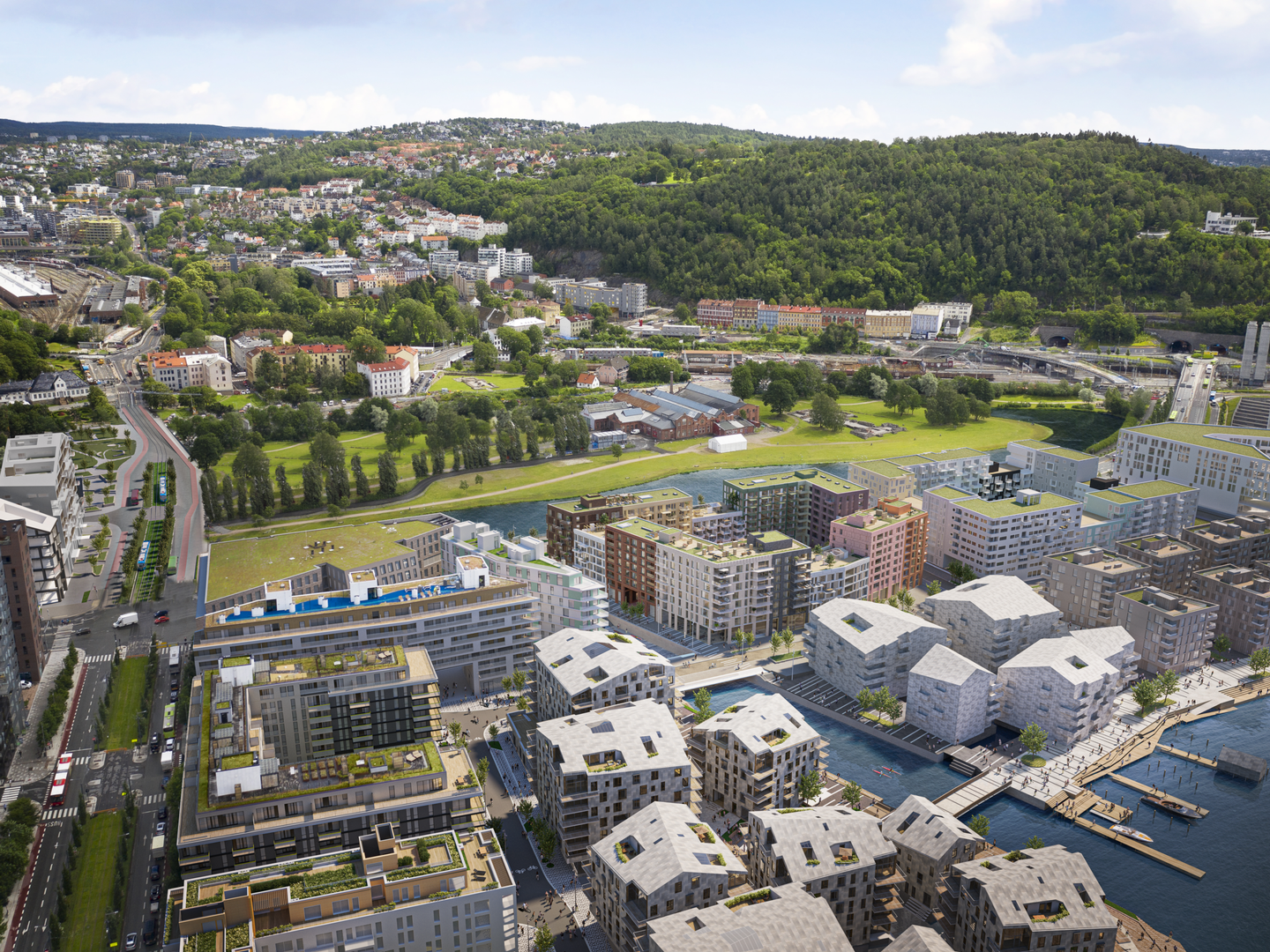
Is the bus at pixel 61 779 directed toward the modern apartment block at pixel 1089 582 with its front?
no

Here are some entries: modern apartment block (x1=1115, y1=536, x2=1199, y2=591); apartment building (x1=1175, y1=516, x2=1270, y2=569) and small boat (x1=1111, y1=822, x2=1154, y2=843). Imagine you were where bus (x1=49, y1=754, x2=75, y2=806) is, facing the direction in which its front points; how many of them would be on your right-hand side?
0

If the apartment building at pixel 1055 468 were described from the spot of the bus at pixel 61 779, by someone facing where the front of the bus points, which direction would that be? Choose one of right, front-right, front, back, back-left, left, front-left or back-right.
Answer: left

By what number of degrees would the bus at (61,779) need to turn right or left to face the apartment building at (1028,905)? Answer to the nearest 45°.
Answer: approximately 45° to its left

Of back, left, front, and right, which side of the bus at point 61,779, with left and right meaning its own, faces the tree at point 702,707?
left

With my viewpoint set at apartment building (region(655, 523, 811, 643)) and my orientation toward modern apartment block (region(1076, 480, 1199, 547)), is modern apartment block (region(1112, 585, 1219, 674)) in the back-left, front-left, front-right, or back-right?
front-right

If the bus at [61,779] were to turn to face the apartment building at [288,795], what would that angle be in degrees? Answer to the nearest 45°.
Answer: approximately 45° to its left

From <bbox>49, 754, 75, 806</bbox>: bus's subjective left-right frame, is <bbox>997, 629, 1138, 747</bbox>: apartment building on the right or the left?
on its left

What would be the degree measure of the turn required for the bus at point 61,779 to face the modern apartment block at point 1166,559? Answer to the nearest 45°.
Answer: approximately 90° to its left

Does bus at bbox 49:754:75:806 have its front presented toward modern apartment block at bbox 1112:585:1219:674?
no

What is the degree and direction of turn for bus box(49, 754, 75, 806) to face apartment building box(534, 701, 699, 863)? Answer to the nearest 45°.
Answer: approximately 45° to its left

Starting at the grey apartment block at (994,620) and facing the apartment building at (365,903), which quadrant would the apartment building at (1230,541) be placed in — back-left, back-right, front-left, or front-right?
back-left

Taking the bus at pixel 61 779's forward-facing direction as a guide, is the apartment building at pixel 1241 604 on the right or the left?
on its left

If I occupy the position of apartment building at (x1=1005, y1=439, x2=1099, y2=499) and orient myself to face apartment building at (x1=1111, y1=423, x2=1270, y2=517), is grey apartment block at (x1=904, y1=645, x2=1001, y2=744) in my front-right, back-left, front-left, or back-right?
back-right

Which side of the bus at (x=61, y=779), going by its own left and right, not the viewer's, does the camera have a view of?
front

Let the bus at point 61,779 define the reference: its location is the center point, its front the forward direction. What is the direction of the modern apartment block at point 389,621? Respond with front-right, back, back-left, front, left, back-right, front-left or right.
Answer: left

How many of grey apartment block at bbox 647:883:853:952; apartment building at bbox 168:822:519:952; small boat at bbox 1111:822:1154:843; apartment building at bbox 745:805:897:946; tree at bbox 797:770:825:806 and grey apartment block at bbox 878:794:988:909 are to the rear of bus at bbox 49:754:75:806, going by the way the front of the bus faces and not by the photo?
0

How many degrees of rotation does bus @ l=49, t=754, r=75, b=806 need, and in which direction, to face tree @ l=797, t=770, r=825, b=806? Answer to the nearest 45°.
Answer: approximately 45° to its left

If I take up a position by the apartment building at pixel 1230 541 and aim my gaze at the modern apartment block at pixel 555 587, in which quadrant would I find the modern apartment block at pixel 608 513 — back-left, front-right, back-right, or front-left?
front-right
